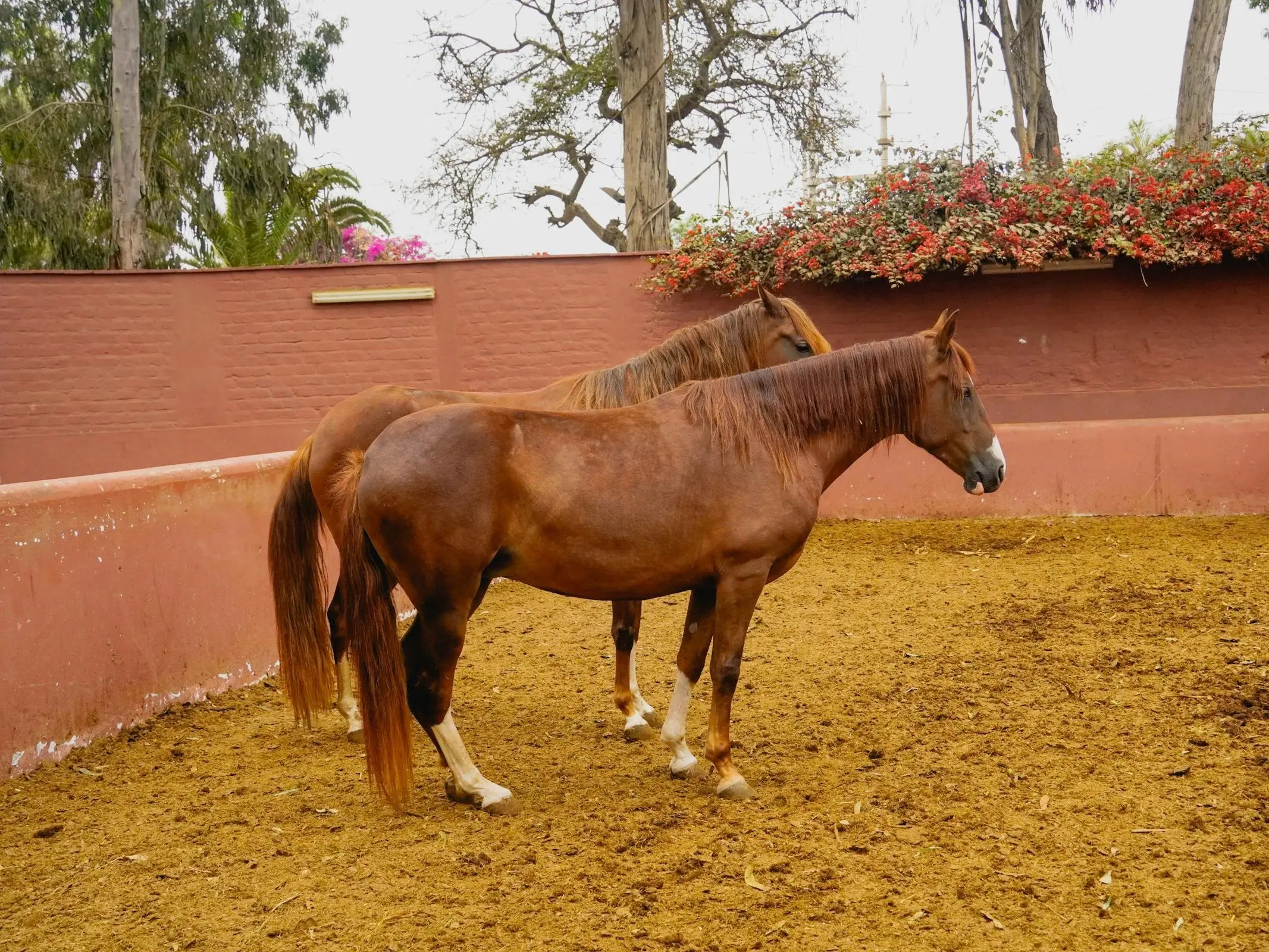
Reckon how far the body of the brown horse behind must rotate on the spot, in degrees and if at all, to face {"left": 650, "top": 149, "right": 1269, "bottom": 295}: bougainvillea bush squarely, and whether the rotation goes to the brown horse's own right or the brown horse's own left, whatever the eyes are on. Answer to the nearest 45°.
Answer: approximately 45° to the brown horse's own left

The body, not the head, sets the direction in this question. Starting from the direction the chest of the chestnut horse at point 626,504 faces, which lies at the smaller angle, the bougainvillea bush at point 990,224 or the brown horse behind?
the bougainvillea bush

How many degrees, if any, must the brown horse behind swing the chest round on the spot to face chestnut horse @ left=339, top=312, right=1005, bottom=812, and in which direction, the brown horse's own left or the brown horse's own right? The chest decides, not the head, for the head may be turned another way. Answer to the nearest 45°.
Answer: approximately 45° to the brown horse's own right

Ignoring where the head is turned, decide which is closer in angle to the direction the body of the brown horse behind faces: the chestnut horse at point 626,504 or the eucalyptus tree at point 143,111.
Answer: the chestnut horse

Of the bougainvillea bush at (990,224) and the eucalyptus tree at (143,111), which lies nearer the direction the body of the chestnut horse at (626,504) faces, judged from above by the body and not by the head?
the bougainvillea bush

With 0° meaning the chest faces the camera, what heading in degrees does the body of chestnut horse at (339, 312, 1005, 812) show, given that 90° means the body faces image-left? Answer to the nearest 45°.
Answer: approximately 270°

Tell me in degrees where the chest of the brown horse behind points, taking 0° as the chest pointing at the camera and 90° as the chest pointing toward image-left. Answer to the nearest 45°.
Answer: approximately 270°

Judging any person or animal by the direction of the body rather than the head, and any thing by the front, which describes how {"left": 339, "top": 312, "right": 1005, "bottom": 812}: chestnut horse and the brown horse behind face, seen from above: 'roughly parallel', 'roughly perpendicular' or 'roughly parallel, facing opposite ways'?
roughly parallel

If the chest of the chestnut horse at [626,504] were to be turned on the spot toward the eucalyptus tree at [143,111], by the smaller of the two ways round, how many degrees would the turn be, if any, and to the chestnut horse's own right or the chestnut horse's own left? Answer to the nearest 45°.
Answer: approximately 135° to the chestnut horse's own left
